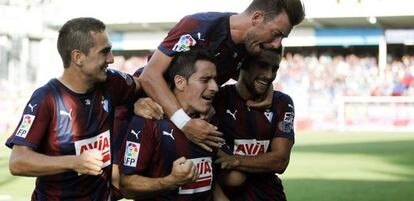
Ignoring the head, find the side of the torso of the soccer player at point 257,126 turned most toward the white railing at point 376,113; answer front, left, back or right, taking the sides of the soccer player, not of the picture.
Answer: back

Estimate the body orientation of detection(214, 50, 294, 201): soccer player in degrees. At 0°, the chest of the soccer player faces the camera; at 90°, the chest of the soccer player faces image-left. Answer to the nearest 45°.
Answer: approximately 0°

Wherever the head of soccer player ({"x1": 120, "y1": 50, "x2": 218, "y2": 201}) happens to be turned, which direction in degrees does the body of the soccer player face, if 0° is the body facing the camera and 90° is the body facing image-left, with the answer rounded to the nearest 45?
approximately 315°

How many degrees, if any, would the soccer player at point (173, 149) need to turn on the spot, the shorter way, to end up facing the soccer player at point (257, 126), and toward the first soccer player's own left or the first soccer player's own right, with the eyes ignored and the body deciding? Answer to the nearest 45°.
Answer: approximately 90° to the first soccer player's own left
